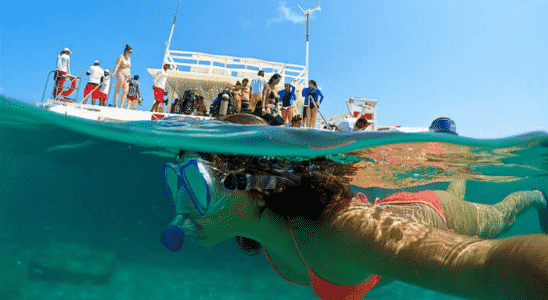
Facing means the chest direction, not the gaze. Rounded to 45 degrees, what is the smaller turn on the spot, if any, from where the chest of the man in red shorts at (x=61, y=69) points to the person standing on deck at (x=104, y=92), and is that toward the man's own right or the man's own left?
approximately 45° to the man's own left

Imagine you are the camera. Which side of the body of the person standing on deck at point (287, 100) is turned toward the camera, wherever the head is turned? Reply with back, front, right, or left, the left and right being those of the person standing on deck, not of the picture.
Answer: front

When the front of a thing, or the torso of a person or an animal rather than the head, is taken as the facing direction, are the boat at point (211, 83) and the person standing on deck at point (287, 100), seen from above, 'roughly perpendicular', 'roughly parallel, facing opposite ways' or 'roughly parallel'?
roughly perpendicular

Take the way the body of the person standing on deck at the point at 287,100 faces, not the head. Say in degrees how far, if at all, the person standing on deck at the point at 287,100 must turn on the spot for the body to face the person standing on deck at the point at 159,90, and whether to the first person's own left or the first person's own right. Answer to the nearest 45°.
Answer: approximately 90° to the first person's own right

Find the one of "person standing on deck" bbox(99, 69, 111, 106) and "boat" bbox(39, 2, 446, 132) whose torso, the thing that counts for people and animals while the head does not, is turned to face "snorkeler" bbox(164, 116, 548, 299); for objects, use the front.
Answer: the person standing on deck
